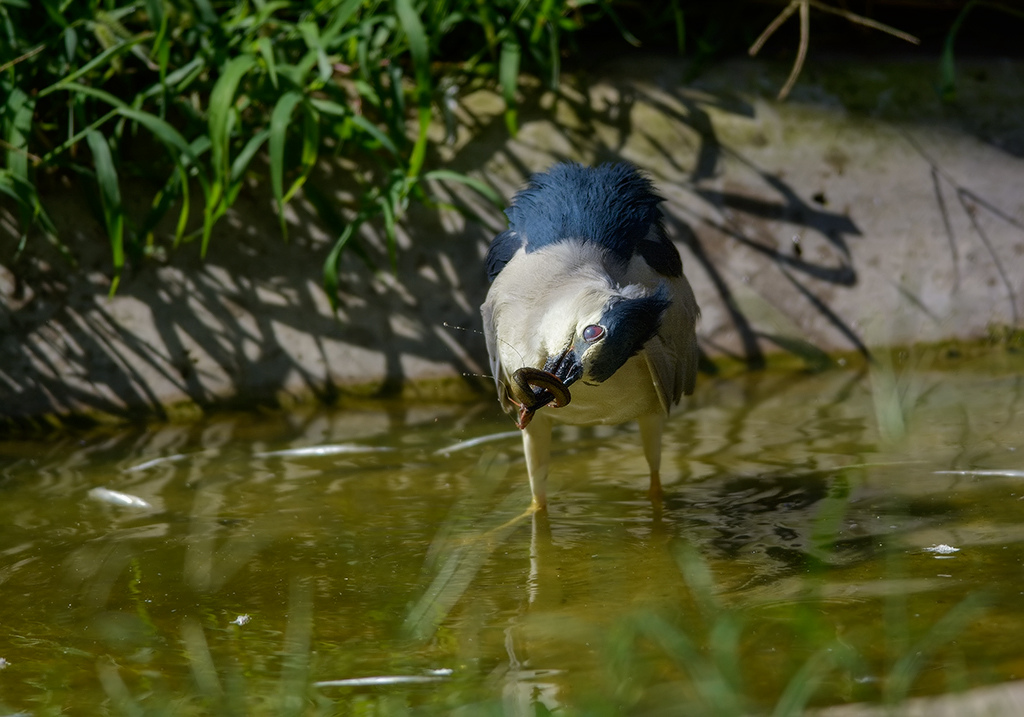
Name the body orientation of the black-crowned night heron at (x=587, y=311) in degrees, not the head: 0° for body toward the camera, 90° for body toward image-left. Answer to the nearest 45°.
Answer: approximately 0°

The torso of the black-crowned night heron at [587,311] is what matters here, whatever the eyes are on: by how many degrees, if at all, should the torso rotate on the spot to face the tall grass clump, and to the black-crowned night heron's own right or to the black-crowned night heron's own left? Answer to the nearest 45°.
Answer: approximately 135° to the black-crowned night heron's own right
